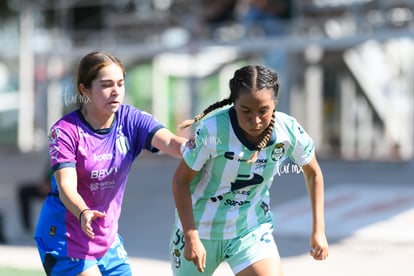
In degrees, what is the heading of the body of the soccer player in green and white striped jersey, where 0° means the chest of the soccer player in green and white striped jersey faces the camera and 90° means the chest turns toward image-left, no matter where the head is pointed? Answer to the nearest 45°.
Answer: approximately 0°

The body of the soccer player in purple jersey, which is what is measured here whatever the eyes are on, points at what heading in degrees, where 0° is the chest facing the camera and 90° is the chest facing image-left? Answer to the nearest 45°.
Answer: approximately 315°

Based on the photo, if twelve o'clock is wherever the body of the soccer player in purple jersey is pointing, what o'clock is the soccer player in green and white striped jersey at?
The soccer player in green and white striped jersey is roughly at 11 o'clock from the soccer player in purple jersey.

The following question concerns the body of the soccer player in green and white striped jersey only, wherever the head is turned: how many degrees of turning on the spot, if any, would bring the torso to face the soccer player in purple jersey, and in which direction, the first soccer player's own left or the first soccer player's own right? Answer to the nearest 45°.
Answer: approximately 90° to the first soccer player's own right
